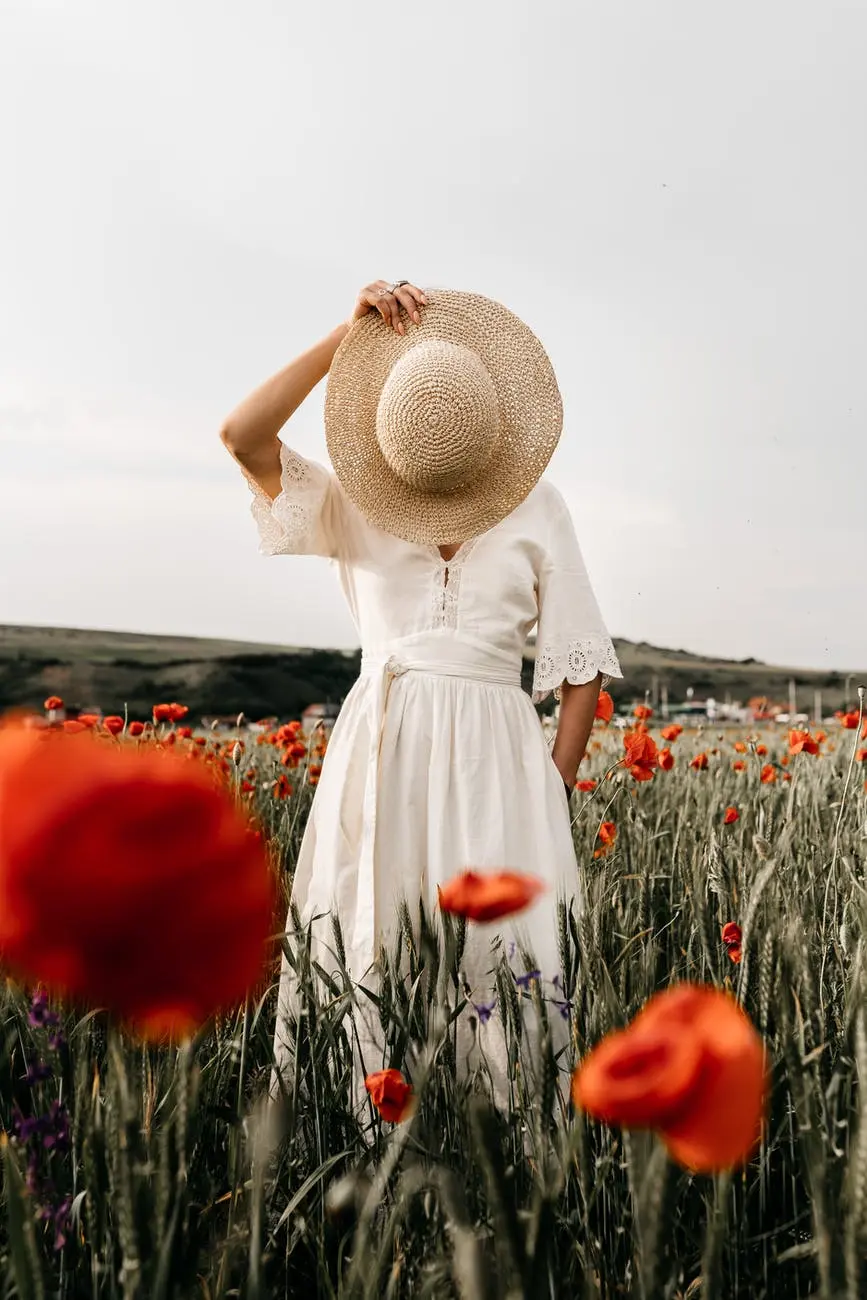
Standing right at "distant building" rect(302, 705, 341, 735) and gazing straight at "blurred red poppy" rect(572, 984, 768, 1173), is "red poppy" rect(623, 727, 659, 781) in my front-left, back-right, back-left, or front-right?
front-left

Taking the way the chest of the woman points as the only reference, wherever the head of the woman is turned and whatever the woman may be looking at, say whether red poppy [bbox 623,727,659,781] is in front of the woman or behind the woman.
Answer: behind

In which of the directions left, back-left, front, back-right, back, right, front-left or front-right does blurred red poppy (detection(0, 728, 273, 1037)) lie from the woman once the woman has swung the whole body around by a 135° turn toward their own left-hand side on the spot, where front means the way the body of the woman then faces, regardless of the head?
back-right

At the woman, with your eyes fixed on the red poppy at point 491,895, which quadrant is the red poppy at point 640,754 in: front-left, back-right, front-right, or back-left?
back-left

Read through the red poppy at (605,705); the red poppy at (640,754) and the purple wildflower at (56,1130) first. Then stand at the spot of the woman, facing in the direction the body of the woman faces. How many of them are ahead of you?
1

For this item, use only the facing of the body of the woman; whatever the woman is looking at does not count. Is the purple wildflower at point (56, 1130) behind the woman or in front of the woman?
in front

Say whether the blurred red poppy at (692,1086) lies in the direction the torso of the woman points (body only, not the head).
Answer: yes

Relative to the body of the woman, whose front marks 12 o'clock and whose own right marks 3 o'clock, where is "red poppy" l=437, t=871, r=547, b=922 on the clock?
The red poppy is roughly at 12 o'clock from the woman.

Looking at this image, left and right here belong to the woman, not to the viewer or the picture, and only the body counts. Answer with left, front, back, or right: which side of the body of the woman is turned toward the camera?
front

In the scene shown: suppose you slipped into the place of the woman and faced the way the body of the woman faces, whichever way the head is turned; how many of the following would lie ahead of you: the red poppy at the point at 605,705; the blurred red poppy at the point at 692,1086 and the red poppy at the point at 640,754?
1

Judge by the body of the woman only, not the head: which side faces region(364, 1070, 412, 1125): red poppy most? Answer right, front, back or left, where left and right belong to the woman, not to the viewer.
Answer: front

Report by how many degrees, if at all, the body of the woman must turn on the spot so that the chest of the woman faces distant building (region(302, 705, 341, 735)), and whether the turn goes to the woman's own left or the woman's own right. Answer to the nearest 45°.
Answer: approximately 180°

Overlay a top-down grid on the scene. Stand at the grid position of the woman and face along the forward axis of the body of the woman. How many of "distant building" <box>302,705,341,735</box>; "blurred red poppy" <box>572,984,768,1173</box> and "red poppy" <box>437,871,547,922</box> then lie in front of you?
2
